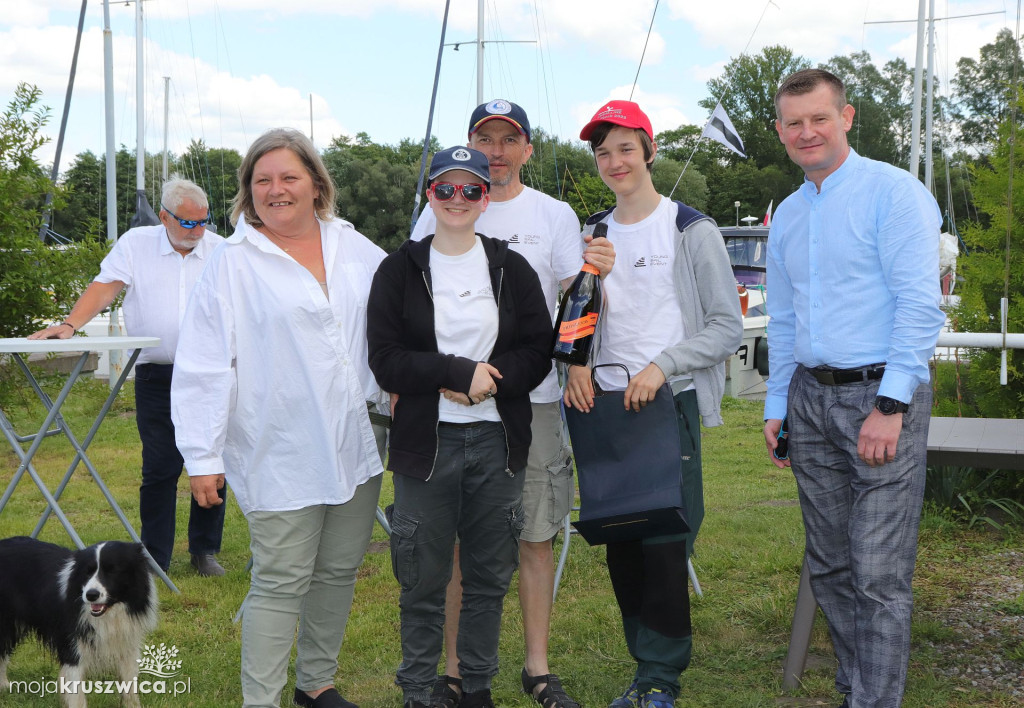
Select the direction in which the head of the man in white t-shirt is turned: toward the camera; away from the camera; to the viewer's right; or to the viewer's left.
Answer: toward the camera

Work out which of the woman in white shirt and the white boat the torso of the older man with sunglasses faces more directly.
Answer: the woman in white shirt

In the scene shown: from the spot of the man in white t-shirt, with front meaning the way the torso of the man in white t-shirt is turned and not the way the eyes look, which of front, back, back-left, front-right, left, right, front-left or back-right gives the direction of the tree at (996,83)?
back-left

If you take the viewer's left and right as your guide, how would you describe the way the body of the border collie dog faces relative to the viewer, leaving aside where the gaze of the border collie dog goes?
facing the viewer and to the right of the viewer

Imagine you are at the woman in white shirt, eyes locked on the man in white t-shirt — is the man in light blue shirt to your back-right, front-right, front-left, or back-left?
front-right

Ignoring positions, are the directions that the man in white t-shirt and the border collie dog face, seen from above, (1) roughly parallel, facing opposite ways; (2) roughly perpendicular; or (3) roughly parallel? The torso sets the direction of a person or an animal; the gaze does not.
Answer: roughly perpendicular

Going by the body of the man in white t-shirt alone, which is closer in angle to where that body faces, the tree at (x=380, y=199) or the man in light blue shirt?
the man in light blue shirt

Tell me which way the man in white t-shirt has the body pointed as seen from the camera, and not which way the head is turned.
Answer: toward the camera

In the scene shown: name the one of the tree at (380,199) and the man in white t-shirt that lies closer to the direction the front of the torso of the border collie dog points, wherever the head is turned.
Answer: the man in white t-shirt

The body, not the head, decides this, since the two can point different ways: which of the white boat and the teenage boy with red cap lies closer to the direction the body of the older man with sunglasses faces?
the teenage boy with red cap

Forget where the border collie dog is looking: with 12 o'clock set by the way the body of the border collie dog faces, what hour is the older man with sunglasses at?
The older man with sunglasses is roughly at 8 o'clock from the border collie dog.

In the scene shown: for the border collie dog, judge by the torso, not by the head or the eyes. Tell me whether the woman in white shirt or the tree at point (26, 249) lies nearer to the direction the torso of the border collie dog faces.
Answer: the woman in white shirt

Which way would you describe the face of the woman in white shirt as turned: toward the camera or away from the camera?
toward the camera

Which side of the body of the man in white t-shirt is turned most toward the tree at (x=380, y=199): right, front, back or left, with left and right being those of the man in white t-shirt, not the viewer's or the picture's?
back
